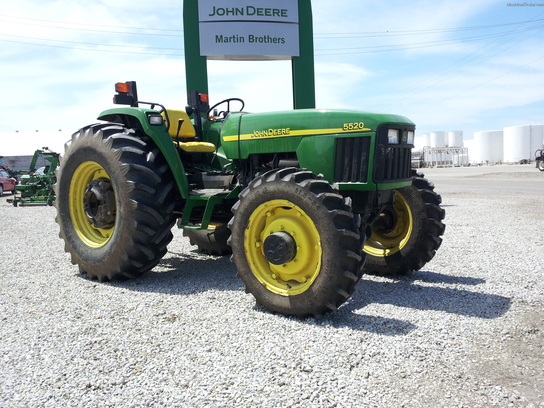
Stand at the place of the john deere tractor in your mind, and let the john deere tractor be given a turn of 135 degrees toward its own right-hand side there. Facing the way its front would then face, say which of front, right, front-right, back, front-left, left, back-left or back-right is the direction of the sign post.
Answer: right

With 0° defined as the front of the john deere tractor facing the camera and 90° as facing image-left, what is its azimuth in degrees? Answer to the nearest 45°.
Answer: approximately 315°

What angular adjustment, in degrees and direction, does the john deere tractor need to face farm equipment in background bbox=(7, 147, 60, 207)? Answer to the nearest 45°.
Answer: approximately 180°
